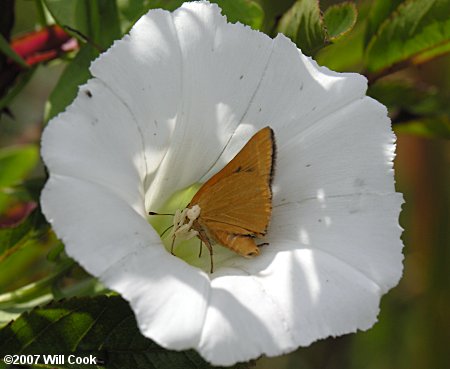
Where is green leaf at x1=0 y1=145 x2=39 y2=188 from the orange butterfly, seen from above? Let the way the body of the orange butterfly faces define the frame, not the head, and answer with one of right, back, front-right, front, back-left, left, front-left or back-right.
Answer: front-right

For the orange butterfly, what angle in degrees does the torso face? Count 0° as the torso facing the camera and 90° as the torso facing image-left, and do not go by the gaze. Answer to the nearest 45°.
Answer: approximately 90°

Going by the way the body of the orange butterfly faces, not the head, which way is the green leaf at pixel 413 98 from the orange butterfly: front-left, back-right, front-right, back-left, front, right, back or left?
back-right
